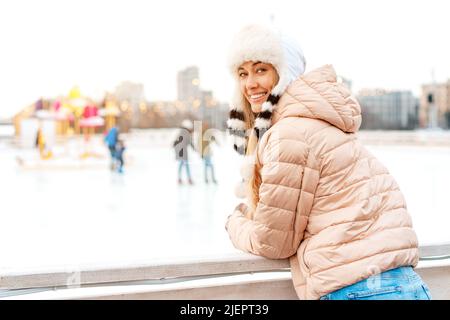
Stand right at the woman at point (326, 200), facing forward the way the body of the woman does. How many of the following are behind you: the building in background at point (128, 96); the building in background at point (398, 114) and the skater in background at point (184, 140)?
0

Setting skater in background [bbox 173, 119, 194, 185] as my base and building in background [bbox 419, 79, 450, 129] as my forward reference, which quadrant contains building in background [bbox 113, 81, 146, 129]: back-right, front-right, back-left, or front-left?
front-left

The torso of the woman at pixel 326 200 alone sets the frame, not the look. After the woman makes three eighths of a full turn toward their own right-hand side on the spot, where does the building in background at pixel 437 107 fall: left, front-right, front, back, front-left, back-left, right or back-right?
left

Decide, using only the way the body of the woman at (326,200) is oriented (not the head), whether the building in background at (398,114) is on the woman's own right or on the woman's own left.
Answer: on the woman's own right

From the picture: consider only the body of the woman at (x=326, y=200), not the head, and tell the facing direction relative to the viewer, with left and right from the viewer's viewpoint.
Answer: facing away from the viewer and to the left of the viewer

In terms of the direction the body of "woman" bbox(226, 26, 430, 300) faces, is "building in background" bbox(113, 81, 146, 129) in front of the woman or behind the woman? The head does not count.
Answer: in front
